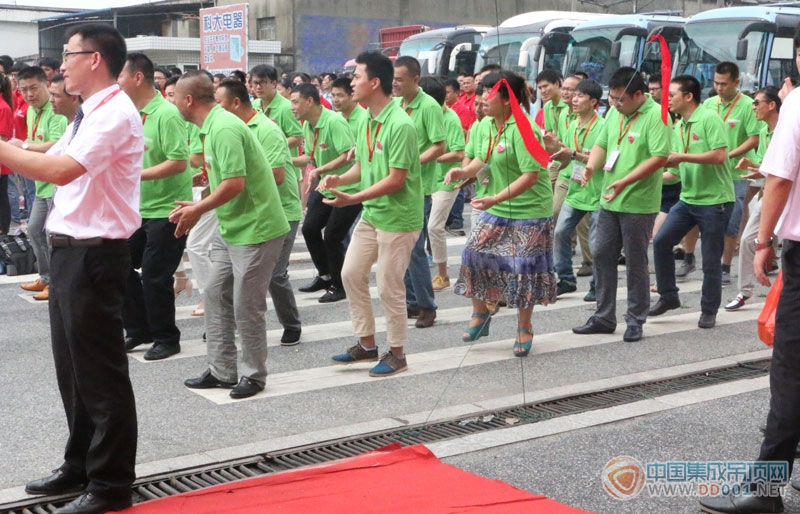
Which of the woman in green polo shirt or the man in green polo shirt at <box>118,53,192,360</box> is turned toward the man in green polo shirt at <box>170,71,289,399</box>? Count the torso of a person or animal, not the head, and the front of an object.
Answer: the woman in green polo shirt

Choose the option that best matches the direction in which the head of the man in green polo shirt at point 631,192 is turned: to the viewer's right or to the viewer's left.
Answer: to the viewer's left

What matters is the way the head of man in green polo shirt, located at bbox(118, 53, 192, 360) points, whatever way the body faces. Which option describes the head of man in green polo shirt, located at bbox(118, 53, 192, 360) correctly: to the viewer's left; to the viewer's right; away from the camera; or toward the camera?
to the viewer's left

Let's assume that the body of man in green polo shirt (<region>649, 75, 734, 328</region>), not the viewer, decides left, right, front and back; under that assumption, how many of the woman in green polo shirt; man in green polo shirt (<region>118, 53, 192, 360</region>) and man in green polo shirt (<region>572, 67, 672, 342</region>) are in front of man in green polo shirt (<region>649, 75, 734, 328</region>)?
3

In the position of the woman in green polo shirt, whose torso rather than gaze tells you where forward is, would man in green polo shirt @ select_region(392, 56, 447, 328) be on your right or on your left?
on your right

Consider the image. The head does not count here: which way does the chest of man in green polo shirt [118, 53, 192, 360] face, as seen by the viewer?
to the viewer's left

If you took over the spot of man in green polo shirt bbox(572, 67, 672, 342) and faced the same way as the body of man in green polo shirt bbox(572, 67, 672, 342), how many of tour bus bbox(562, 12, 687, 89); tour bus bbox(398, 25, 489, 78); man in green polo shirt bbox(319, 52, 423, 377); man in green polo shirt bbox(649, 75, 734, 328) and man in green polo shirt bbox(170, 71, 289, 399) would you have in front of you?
2

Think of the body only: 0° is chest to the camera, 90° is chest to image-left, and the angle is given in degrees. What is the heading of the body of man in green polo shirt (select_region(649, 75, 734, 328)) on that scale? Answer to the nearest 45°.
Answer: approximately 45°

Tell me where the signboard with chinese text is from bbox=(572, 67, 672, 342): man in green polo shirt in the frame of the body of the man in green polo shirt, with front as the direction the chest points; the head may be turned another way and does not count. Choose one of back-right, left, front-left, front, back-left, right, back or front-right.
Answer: right

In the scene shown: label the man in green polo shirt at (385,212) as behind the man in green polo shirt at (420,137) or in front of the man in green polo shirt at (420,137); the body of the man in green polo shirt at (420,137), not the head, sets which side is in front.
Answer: in front

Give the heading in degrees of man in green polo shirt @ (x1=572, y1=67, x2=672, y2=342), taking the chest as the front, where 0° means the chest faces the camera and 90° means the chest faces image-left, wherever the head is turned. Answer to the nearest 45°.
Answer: approximately 45°

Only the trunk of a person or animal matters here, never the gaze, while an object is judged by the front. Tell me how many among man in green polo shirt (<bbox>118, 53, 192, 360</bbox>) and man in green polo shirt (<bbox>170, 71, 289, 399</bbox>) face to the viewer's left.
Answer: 2

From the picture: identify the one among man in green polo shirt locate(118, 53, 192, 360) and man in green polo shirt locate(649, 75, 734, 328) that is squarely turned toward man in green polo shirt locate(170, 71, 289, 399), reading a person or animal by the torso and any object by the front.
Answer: man in green polo shirt locate(649, 75, 734, 328)

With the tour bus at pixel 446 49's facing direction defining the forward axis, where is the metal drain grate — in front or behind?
in front

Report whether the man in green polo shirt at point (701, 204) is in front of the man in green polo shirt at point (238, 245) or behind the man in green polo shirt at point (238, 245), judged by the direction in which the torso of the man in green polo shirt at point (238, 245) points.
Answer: behind

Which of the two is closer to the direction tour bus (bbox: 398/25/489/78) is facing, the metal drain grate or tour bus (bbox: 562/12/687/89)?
the metal drain grate
